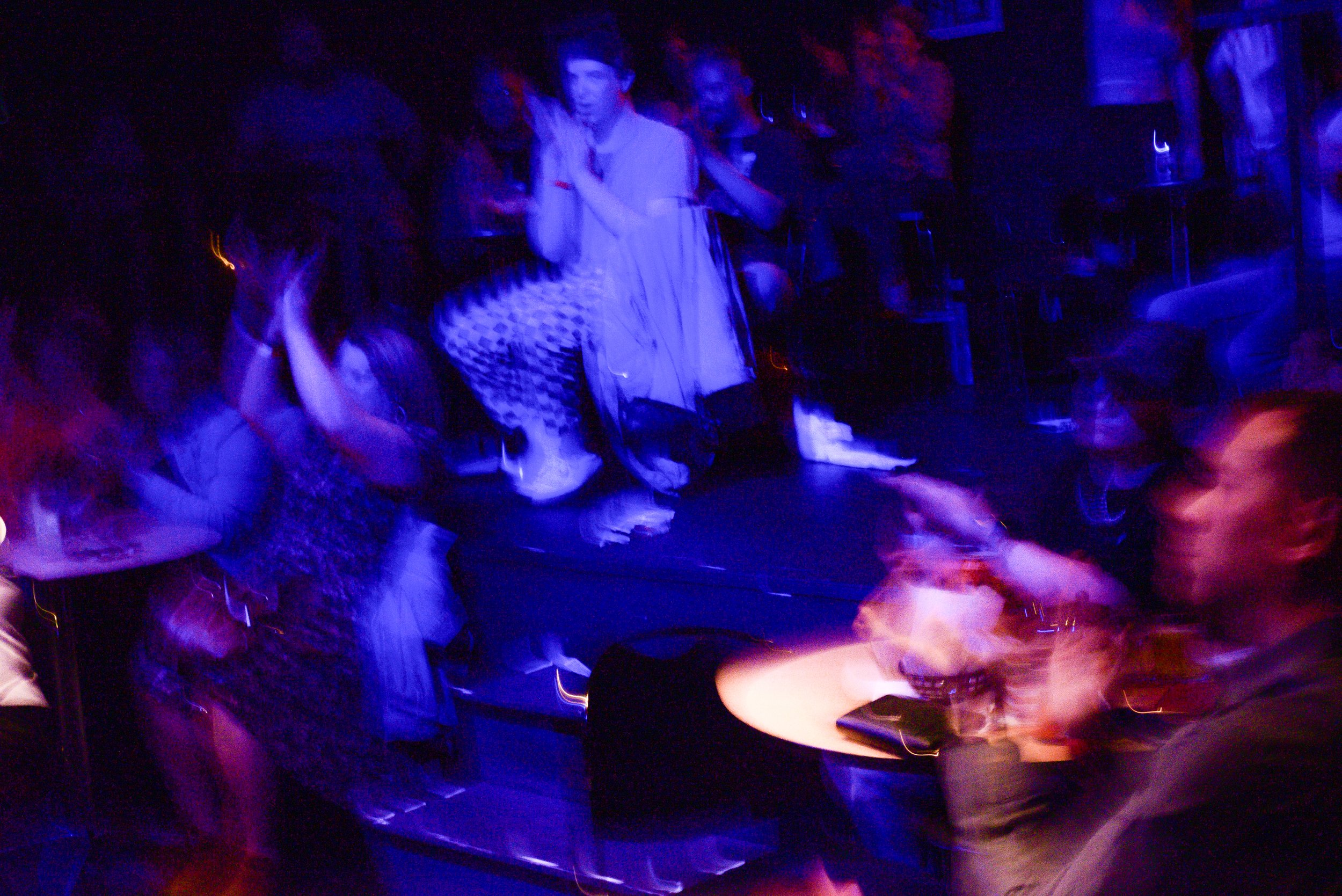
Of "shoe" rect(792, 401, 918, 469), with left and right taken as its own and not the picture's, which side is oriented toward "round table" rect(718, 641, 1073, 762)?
right

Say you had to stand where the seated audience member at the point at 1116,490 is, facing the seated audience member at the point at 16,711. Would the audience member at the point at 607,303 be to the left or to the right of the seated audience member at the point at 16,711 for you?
right

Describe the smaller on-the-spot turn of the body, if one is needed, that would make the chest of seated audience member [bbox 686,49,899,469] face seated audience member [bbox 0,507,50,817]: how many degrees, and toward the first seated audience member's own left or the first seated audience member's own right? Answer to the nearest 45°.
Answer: approximately 45° to the first seated audience member's own right

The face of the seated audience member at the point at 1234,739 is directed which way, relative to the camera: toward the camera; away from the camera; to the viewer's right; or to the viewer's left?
to the viewer's left

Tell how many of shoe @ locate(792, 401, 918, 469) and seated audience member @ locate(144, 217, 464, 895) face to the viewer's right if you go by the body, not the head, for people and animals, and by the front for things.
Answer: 1

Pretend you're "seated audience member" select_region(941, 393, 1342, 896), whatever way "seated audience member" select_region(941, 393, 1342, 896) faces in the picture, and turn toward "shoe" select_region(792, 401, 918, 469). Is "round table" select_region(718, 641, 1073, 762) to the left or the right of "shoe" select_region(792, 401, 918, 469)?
left

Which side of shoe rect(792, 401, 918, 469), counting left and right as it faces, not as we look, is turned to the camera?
right

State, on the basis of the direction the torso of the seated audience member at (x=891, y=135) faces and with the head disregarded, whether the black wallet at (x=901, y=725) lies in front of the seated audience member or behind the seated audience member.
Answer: in front
